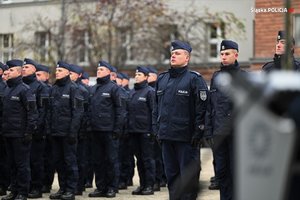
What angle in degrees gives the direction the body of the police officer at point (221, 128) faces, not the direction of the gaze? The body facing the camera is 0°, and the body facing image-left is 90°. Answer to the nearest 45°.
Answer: approximately 45°

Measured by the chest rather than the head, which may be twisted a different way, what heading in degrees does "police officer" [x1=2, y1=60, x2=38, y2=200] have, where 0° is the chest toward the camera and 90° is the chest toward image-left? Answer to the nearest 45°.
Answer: approximately 45°

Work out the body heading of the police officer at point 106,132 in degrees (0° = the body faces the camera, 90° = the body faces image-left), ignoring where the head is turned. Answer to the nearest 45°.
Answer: approximately 45°

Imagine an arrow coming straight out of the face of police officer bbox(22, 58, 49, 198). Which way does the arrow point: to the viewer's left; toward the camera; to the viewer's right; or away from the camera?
to the viewer's left

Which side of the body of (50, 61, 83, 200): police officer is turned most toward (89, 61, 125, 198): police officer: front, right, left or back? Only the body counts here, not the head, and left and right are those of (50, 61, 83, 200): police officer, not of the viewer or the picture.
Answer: back

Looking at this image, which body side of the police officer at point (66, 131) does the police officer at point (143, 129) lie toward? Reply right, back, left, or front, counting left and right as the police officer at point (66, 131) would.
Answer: back

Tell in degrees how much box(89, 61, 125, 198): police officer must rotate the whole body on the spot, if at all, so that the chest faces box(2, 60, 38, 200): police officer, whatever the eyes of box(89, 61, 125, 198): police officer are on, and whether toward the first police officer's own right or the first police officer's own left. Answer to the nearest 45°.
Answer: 0° — they already face them

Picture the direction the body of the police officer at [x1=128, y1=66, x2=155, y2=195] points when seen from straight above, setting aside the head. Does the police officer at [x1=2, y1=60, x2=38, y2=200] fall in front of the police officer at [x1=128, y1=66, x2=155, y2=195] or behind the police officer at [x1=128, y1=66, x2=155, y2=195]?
in front
